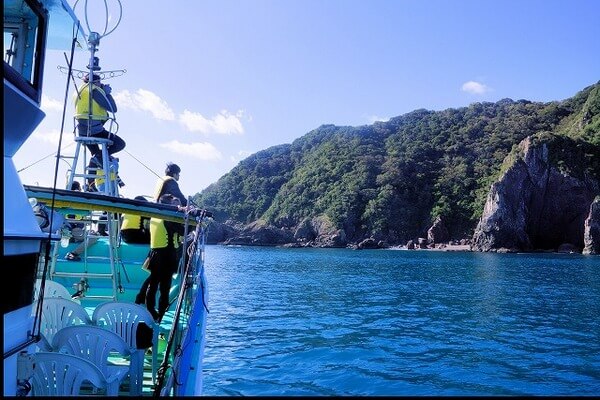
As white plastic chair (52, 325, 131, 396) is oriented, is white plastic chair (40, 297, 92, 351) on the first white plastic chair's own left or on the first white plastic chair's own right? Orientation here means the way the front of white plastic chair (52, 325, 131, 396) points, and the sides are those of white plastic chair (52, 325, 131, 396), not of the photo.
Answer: on the first white plastic chair's own left

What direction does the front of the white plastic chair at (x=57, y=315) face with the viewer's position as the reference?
facing away from the viewer and to the right of the viewer

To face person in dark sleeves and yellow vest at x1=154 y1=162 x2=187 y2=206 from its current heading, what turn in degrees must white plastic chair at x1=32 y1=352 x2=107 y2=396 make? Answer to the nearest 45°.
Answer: approximately 45° to its left

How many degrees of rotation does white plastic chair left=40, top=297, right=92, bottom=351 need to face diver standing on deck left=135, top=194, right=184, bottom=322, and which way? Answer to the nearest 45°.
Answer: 0° — it already faces them

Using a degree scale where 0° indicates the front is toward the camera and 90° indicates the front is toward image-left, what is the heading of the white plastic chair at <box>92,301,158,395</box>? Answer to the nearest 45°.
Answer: approximately 225°

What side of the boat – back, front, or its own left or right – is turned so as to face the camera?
back

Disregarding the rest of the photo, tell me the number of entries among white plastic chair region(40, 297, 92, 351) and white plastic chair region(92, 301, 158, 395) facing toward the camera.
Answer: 0
